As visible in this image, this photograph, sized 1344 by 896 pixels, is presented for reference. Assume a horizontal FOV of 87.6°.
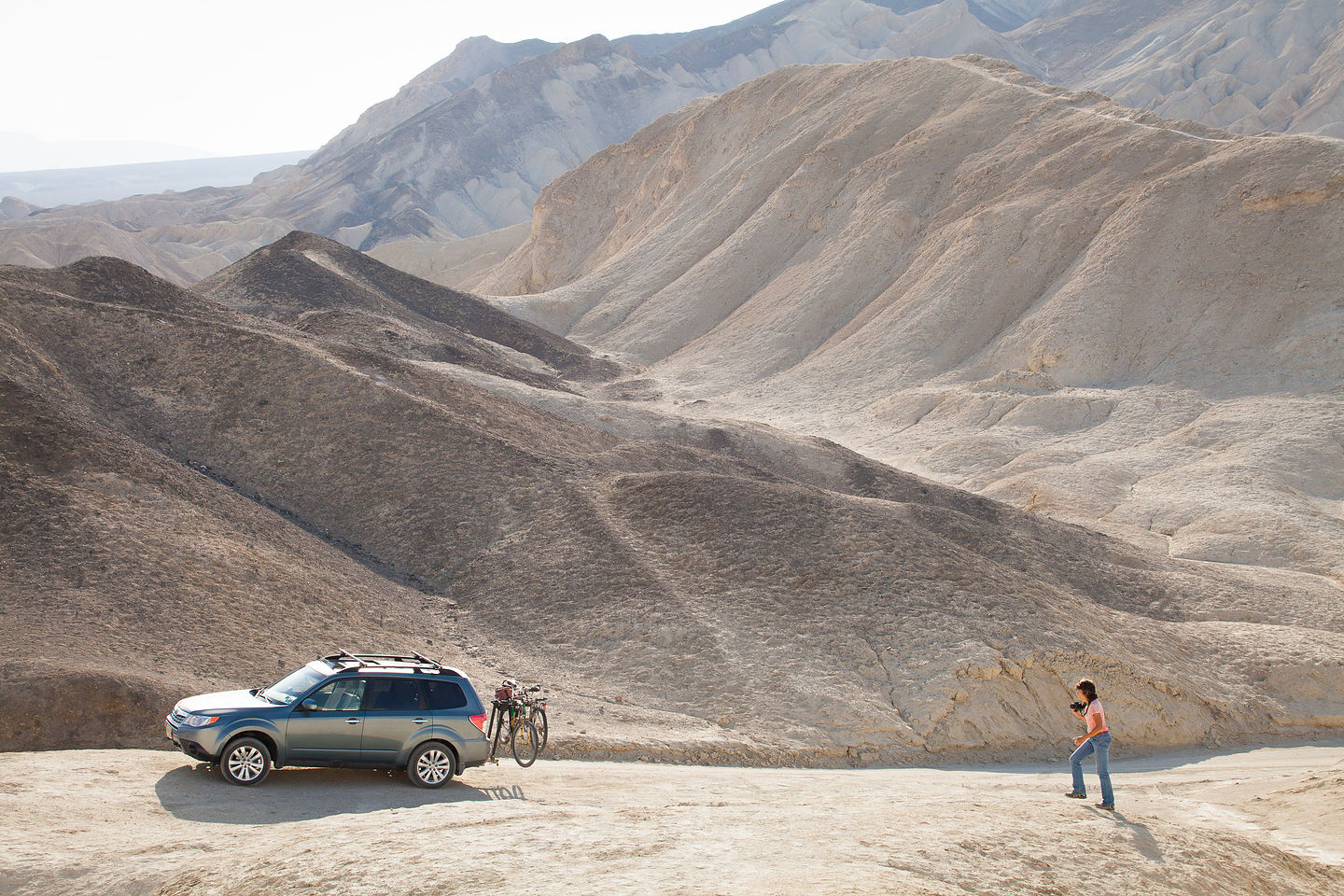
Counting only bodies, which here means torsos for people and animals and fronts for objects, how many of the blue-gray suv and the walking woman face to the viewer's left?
2

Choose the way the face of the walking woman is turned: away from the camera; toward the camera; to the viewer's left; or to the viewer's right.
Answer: to the viewer's left

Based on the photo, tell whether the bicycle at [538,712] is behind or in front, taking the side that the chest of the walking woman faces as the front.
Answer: in front

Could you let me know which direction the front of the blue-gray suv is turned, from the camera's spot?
facing to the left of the viewer

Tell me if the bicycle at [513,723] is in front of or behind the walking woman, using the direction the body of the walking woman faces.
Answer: in front

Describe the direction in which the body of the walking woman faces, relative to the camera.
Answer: to the viewer's left
